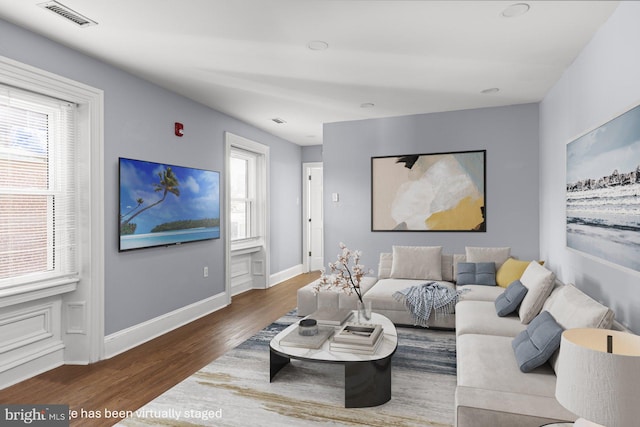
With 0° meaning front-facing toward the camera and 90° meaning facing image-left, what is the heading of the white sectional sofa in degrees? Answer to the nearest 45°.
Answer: approximately 45°

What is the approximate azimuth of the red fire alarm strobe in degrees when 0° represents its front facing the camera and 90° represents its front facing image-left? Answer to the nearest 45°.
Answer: approximately 315°

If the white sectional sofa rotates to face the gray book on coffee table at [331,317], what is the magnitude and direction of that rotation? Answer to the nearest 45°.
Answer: approximately 45° to its right

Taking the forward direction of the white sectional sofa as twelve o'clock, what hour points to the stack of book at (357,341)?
The stack of book is roughly at 1 o'clock from the white sectional sofa.

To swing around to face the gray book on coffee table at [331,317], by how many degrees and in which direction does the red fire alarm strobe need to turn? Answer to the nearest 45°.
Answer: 0° — it already faces it

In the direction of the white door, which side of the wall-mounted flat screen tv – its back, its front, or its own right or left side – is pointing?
left

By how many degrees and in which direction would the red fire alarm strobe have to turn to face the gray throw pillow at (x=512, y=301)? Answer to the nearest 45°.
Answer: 0° — it already faces it

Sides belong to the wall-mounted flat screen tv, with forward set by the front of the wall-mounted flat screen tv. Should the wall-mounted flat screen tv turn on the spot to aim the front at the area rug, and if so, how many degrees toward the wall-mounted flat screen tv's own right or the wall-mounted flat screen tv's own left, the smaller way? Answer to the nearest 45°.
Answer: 0° — it already faces it

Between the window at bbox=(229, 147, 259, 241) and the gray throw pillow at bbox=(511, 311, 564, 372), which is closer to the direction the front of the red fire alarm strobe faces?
the gray throw pillow

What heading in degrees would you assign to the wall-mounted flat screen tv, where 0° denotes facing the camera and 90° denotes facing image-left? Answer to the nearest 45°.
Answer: approximately 315°

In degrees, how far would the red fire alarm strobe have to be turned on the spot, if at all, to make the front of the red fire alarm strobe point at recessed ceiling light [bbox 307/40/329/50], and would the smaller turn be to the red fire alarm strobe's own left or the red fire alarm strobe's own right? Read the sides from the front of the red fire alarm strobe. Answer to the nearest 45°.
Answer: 0° — it already faces it
